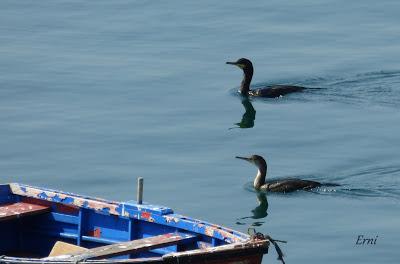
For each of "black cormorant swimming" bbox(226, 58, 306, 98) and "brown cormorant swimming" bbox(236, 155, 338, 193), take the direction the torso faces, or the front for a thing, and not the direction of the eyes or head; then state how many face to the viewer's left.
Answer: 2

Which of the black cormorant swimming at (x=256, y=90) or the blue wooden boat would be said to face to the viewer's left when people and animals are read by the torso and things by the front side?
the black cormorant swimming

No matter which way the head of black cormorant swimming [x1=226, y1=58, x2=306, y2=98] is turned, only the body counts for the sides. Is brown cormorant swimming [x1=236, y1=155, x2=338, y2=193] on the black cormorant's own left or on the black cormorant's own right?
on the black cormorant's own left

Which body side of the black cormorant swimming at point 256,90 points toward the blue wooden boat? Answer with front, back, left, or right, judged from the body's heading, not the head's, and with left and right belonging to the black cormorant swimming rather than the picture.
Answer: left

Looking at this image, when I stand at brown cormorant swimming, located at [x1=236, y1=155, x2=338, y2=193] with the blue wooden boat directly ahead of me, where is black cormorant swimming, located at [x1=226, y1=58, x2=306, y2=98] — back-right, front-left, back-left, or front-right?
back-right

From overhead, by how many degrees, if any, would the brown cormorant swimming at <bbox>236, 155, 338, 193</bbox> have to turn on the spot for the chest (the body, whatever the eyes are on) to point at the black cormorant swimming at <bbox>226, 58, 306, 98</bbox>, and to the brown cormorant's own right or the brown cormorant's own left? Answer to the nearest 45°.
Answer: approximately 90° to the brown cormorant's own right

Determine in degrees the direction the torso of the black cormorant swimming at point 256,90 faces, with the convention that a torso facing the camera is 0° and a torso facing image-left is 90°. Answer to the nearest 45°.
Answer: approximately 90°

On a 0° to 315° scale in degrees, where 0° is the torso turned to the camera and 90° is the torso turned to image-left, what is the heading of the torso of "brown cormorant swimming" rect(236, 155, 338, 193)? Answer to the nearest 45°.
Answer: approximately 90°

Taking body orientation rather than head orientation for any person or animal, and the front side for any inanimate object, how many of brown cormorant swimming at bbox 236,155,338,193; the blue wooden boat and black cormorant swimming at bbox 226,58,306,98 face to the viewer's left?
2
